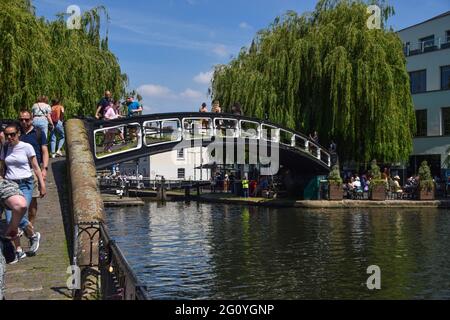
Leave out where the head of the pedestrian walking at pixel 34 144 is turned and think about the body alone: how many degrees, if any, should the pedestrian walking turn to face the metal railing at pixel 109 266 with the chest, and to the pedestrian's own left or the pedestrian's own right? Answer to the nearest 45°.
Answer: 0° — they already face it

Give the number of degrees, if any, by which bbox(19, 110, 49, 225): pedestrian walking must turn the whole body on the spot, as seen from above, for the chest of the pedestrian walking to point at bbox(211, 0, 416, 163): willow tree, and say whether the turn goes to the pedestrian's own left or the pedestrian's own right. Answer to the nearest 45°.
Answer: approximately 135° to the pedestrian's own left

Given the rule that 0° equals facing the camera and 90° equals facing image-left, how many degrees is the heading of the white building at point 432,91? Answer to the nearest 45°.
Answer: approximately 45°

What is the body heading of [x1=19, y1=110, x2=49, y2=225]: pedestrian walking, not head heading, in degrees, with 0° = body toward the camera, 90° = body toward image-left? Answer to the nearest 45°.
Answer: approximately 0°

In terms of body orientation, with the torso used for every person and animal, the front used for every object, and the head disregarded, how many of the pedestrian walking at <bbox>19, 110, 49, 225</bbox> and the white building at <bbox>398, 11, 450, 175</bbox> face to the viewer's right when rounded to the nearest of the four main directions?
0

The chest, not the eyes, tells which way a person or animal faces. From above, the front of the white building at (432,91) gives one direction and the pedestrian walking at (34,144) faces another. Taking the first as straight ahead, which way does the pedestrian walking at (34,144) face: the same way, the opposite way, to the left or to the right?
to the left

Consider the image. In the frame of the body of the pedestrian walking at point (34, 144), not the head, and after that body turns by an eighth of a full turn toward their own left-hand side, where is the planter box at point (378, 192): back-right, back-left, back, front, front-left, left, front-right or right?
left

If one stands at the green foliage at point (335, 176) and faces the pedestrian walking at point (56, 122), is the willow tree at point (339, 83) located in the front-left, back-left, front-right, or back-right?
back-right

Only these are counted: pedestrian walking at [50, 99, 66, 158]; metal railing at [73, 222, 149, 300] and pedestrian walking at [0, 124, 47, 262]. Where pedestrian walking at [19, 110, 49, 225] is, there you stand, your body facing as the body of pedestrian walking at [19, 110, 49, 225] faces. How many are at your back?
1

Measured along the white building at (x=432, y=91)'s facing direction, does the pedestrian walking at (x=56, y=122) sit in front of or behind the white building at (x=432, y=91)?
in front

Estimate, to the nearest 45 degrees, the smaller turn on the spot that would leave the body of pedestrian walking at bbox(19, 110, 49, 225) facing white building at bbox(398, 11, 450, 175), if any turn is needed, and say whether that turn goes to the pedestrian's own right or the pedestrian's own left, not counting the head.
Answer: approximately 135° to the pedestrian's own left
